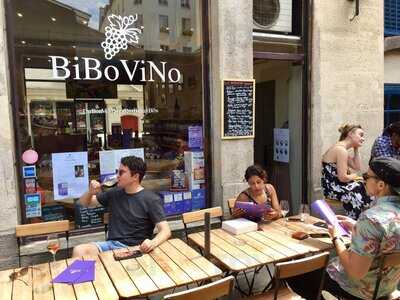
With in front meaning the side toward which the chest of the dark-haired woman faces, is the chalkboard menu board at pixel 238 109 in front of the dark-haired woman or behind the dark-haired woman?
behind

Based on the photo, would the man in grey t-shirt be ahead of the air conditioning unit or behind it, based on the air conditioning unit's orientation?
ahead

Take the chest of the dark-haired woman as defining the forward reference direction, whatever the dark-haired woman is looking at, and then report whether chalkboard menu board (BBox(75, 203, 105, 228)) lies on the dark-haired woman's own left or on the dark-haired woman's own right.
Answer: on the dark-haired woman's own right

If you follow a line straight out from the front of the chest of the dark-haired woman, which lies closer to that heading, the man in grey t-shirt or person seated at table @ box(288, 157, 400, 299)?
the person seated at table

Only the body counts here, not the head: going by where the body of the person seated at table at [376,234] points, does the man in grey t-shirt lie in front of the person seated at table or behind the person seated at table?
in front

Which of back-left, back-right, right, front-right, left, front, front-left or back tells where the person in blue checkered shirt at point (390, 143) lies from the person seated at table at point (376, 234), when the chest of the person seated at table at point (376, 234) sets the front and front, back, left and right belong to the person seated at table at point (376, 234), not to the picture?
front-right

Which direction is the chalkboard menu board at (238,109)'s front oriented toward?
toward the camera

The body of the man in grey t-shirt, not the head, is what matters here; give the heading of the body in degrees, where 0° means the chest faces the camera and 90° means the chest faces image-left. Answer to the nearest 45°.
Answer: approximately 45°

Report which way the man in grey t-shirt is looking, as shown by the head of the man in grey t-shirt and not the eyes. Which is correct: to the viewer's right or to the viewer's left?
to the viewer's left

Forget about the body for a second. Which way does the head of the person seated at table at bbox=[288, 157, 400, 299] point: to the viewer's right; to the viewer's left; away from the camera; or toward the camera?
to the viewer's left

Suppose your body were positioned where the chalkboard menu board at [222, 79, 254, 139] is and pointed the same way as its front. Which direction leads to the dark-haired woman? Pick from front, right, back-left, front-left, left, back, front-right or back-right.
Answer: front

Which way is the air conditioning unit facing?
toward the camera

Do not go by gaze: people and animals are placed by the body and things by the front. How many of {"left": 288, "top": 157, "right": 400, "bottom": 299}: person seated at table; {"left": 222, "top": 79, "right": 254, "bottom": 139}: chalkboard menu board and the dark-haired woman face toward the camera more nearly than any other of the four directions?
2

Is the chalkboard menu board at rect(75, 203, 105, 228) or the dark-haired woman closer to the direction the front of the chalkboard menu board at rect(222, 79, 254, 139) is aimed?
the dark-haired woman
